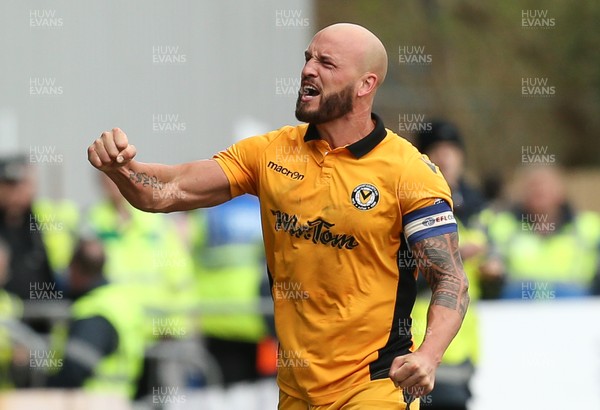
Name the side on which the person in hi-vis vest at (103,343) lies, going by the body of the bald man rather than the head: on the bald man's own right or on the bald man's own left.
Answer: on the bald man's own right

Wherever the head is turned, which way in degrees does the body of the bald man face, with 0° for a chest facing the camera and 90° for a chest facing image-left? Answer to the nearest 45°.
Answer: approximately 45°

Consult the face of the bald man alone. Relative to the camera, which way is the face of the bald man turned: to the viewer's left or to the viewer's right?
to the viewer's left
